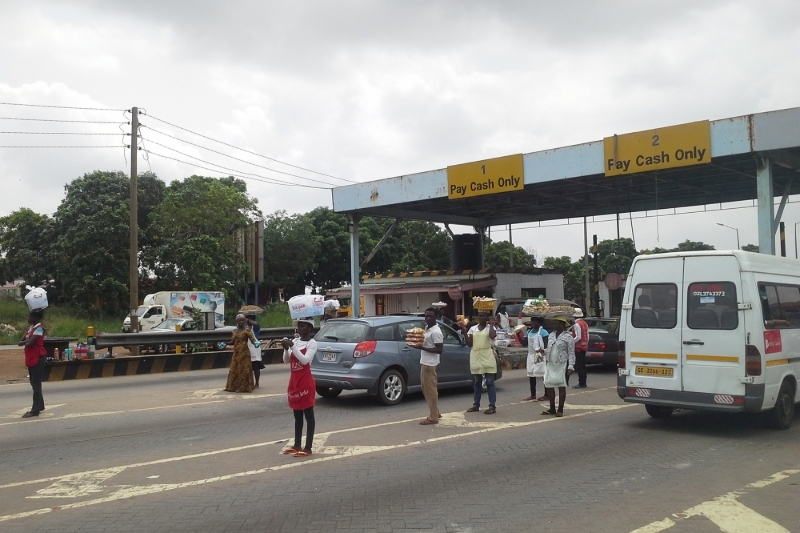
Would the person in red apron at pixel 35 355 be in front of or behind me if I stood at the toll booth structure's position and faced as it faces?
in front

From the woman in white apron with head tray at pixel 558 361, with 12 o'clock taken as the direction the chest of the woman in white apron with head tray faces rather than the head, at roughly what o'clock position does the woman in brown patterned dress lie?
The woman in brown patterned dress is roughly at 2 o'clock from the woman in white apron with head tray.

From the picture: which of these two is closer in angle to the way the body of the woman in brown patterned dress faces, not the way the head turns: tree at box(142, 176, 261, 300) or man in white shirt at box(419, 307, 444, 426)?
the man in white shirt

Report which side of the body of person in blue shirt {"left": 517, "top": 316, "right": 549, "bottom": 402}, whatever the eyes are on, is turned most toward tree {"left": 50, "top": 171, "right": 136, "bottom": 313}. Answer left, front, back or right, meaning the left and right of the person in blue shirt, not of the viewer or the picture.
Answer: right

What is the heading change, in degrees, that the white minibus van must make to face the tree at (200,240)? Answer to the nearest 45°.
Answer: approximately 90° to its left

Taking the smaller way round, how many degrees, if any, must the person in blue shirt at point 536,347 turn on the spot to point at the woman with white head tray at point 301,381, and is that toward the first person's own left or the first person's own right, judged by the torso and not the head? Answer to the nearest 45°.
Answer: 0° — they already face them

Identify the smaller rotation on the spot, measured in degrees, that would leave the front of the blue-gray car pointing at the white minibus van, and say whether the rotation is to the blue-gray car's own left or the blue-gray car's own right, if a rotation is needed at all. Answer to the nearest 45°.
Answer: approximately 90° to the blue-gray car's own right

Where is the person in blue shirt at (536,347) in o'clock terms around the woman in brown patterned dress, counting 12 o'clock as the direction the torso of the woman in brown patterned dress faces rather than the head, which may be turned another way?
The person in blue shirt is roughly at 10 o'clock from the woman in brown patterned dress.

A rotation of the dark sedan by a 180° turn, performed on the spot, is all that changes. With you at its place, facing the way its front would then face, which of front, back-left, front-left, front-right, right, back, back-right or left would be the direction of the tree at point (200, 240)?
right
